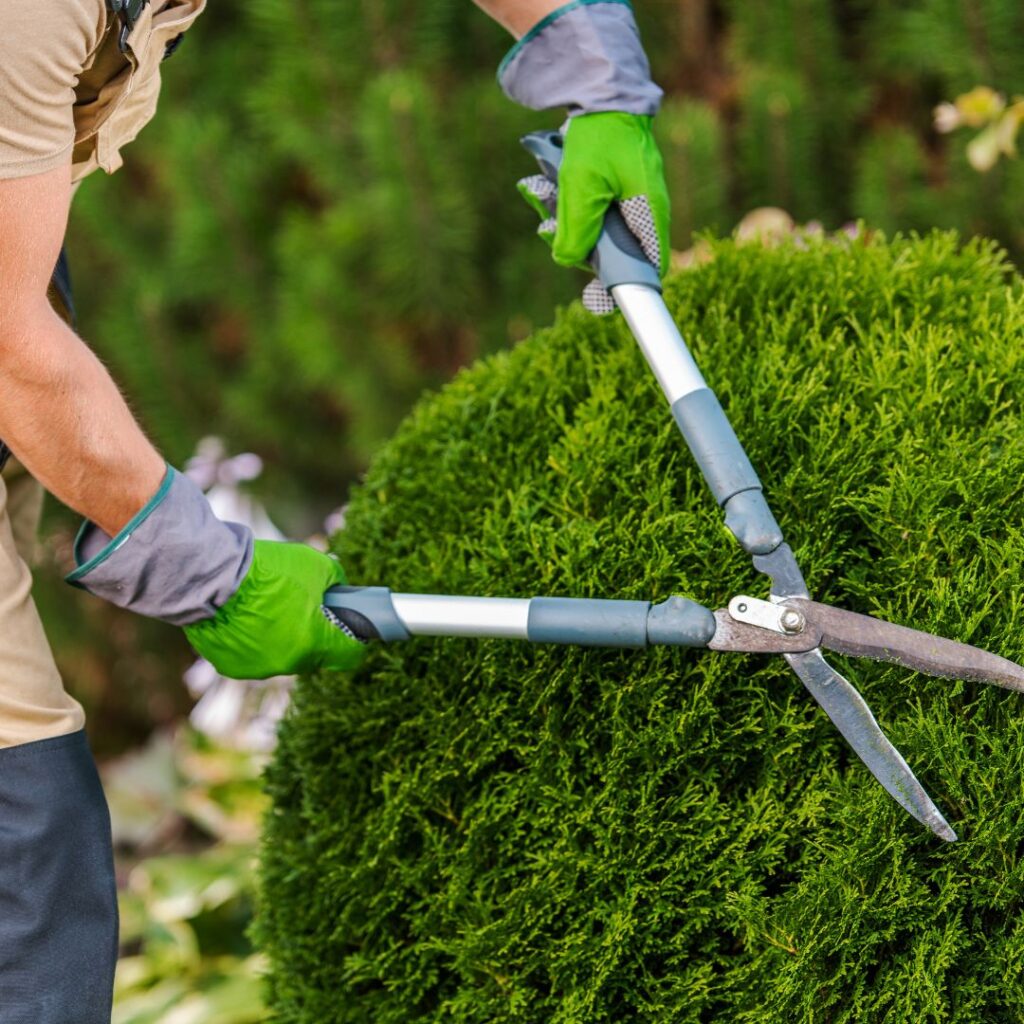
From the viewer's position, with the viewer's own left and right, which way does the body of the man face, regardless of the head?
facing to the right of the viewer
